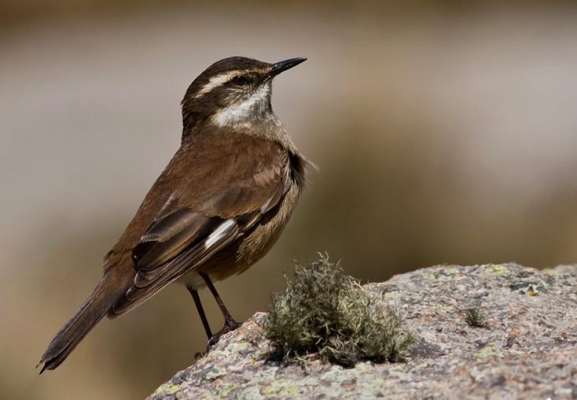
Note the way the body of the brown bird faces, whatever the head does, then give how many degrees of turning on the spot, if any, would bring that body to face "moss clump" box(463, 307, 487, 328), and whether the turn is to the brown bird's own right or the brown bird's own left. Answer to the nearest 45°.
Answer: approximately 45° to the brown bird's own right

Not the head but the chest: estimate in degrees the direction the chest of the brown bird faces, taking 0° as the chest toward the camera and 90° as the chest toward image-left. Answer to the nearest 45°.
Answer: approximately 270°
